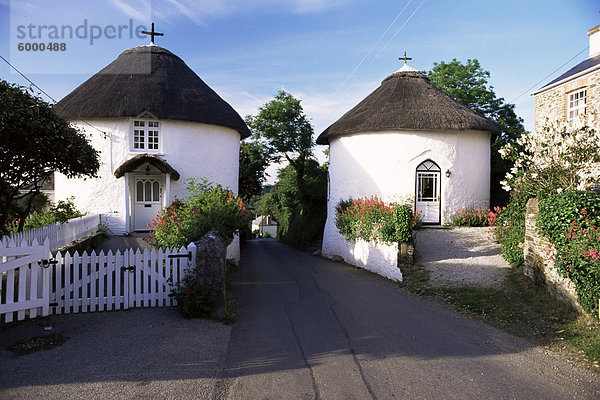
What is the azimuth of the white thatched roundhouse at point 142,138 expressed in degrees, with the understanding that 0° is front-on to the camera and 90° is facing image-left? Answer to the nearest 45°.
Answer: approximately 0°

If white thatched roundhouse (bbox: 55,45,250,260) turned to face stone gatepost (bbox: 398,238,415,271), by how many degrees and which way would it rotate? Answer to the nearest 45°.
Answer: approximately 45° to its left

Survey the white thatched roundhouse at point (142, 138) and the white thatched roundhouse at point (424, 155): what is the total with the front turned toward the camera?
2

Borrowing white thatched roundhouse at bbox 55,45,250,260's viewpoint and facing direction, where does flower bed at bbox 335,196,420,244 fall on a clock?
The flower bed is roughly at 10 o'clock from the white thatched roundhouse.

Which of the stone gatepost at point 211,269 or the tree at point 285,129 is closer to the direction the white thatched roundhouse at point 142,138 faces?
the stone gatepost

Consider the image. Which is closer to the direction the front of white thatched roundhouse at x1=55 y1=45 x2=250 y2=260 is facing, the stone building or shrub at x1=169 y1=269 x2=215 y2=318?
the shrub

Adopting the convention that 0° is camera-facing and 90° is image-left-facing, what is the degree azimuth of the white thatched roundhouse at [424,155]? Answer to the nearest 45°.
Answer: approximately 0°

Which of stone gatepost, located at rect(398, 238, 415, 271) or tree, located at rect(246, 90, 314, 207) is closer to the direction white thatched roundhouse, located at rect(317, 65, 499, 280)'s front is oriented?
the stone gatepost

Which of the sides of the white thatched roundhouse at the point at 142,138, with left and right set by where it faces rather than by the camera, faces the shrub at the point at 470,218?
left
